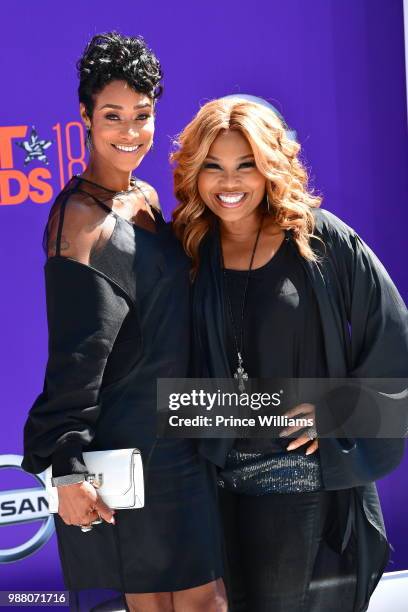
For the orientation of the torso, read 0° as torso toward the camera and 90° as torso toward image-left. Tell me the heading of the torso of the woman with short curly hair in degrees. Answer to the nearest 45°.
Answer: approximately 315°
